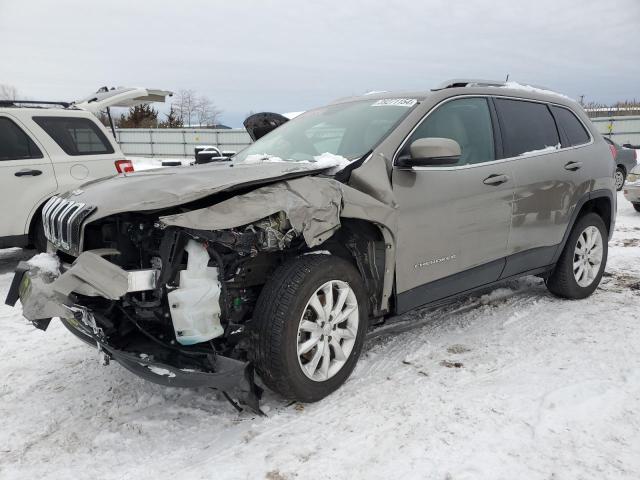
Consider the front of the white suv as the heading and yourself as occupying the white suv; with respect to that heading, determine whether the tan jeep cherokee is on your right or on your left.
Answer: on your left

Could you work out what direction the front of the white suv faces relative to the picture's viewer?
facing to the left of the viewer

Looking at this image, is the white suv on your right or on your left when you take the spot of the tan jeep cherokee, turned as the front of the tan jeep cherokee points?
on your right
